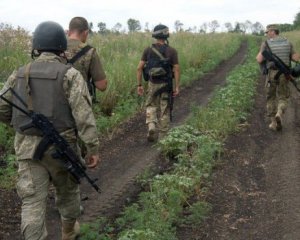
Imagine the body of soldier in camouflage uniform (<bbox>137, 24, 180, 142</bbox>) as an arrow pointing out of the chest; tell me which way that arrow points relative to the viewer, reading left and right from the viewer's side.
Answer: facing away from the viewer

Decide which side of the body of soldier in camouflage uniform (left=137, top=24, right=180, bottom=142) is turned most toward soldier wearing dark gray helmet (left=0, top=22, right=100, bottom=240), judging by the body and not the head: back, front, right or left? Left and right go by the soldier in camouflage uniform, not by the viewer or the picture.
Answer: back

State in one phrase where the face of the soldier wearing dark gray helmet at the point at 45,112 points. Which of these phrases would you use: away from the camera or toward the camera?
away from the camera

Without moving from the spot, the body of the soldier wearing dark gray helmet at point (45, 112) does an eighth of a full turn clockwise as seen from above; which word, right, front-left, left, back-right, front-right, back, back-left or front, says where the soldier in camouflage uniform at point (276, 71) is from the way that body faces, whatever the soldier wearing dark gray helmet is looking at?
front

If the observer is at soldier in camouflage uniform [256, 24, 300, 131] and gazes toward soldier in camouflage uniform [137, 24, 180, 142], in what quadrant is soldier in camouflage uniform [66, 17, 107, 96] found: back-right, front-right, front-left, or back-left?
front-left

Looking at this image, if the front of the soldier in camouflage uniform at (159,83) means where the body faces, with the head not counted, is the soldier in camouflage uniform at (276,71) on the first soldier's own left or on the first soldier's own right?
on the first soldier's own right

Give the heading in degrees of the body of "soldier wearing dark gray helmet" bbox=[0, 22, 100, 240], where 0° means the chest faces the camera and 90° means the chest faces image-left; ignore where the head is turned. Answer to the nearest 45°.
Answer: approximately 180°

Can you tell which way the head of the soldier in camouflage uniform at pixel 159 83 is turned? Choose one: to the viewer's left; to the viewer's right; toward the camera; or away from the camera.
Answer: away from the camera

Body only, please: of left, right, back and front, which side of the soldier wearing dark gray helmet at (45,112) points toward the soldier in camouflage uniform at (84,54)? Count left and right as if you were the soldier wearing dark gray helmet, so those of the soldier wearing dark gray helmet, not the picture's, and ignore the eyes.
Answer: front

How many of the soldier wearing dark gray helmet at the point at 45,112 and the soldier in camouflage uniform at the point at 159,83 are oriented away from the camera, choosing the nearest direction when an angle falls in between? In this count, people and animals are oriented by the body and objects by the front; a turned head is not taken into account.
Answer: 2
